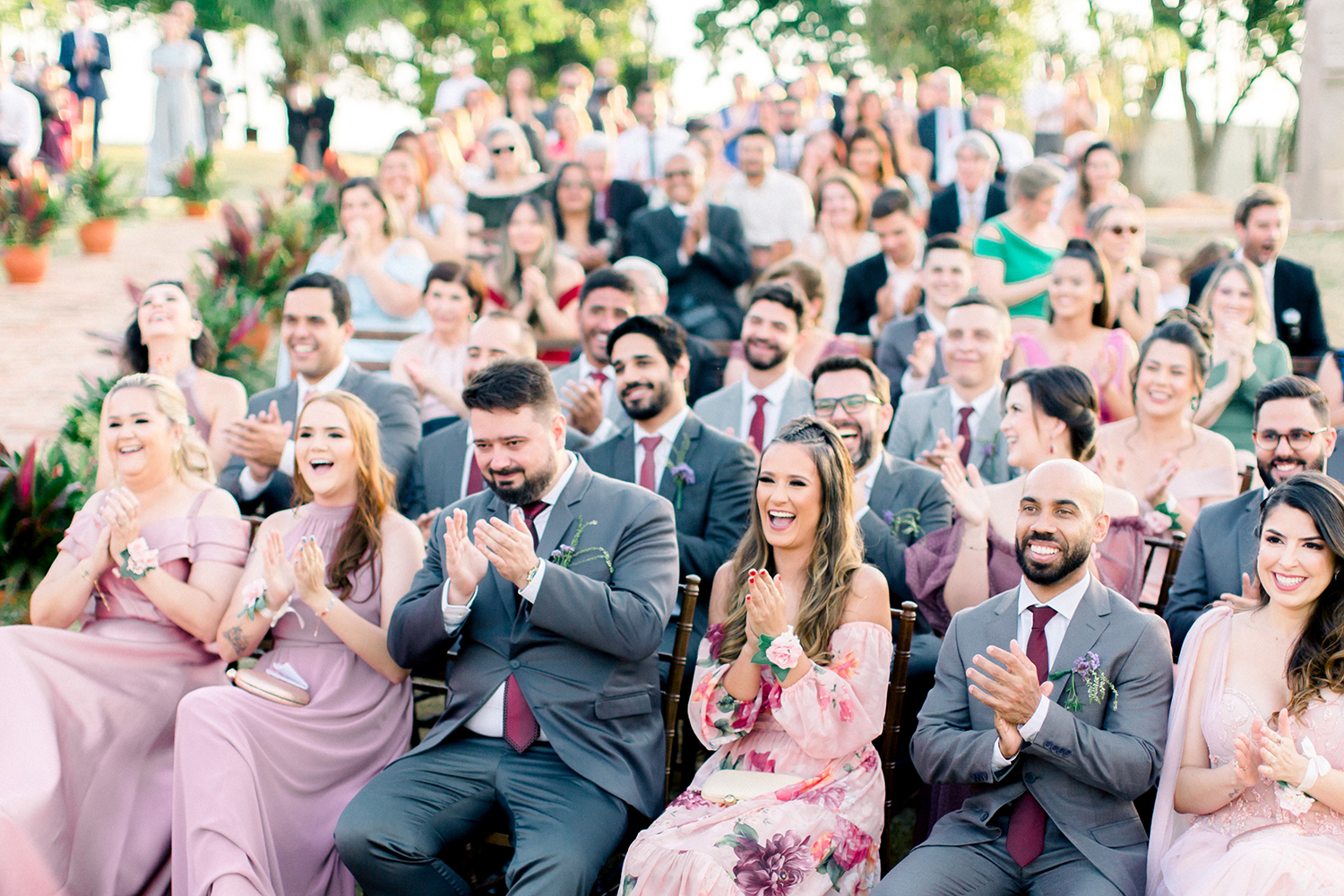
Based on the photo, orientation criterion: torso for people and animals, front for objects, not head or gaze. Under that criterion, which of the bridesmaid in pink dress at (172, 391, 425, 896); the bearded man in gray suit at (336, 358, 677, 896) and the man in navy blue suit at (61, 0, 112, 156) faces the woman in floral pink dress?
the man in navy blue suit

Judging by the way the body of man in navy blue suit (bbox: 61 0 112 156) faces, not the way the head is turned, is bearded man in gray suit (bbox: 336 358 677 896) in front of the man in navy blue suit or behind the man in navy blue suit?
in front

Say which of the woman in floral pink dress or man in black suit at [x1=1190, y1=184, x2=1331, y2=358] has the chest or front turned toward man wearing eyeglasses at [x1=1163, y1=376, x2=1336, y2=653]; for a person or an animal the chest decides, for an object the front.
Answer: the man in black suit

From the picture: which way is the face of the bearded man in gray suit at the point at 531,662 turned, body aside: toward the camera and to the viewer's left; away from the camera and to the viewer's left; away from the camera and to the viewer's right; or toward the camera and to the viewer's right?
toward the camera and to the viewer's left

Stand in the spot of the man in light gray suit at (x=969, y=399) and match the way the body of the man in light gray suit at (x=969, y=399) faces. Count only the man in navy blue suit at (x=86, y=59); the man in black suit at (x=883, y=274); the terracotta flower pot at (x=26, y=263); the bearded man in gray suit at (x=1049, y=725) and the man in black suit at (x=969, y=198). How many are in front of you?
1

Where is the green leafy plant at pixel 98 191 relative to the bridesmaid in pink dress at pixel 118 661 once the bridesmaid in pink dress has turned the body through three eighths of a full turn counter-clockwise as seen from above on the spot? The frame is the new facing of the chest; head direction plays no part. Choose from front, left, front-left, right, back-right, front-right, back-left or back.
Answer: left

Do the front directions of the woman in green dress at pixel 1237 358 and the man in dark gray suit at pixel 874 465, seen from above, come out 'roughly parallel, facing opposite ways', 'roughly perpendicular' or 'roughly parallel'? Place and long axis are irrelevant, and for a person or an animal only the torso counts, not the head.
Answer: roughly parallel

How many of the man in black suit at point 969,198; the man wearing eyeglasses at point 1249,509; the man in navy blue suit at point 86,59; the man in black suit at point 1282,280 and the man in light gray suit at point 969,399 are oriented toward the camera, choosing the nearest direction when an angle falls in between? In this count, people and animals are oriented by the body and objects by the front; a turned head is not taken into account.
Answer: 5

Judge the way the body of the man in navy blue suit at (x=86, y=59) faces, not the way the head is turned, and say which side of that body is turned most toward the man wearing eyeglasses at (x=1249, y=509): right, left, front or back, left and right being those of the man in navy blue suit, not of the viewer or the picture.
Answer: front

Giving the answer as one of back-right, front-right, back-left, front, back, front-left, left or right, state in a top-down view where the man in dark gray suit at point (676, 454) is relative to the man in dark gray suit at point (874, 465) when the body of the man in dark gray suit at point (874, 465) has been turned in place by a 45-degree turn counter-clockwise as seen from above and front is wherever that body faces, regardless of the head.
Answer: right

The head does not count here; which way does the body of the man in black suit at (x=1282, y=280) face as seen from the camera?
toward the camera

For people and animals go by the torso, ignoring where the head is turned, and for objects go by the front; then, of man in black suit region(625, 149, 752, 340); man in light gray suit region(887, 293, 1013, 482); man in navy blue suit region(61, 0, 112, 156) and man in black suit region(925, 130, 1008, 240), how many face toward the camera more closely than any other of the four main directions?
4

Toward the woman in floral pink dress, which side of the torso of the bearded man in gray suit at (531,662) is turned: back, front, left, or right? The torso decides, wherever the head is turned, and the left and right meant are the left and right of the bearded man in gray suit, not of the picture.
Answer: left

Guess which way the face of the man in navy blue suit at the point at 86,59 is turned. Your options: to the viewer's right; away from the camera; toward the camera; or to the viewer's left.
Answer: toward the camera

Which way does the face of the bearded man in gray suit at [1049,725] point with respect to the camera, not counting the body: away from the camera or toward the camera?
toward the camera
